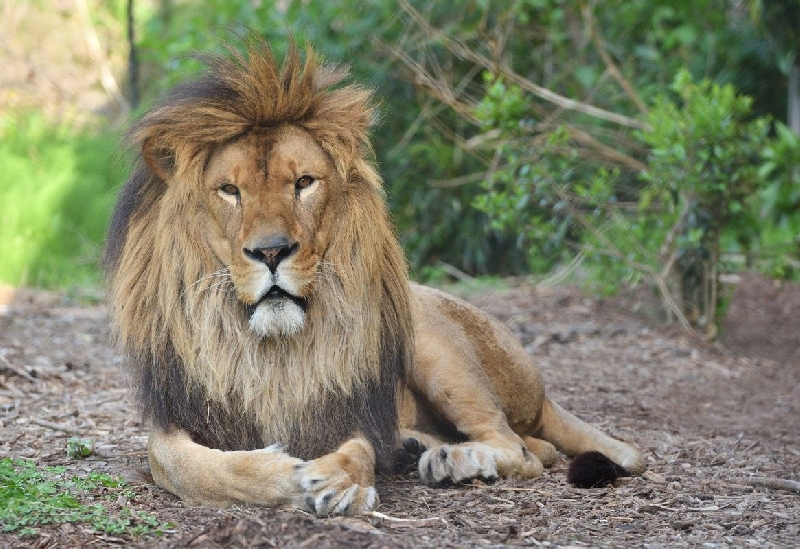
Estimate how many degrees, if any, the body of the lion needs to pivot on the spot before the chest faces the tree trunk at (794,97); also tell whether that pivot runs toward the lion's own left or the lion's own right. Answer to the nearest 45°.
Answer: approximately 180°

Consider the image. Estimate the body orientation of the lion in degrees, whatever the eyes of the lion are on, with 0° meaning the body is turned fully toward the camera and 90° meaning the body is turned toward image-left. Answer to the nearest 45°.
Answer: approximately 45°

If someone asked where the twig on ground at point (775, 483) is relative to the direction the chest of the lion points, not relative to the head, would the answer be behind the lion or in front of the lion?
behind

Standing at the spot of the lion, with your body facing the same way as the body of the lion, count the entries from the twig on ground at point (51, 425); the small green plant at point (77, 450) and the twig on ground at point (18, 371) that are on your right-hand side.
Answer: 3

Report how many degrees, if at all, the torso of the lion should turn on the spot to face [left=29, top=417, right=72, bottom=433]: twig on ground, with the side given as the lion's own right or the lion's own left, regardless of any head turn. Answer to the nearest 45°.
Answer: approximately 90° to the lion's own right

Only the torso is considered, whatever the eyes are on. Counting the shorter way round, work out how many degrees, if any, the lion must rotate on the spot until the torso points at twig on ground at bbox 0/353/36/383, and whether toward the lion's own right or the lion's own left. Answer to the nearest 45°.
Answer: approximately 90° to the lion's own right

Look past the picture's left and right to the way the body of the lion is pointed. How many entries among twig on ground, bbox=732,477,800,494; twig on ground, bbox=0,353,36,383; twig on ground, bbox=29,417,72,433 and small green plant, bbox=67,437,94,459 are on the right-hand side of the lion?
3
